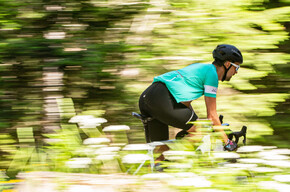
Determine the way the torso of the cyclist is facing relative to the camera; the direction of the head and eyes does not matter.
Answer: to the viewer's right

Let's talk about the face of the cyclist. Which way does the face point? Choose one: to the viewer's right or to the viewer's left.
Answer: to the viewer's right
